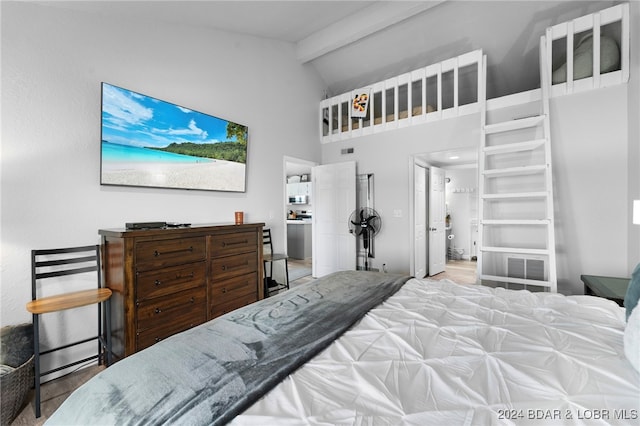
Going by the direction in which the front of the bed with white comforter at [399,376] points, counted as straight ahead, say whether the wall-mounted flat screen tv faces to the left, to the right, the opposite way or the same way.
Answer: the opposite way

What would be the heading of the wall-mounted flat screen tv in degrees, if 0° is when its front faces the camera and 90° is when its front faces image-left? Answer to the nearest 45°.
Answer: approximately 315°

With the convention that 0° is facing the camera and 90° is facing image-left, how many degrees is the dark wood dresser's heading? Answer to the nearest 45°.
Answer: approximately 315°

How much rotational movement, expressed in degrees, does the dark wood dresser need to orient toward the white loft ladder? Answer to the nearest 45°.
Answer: approximately 45° to its left

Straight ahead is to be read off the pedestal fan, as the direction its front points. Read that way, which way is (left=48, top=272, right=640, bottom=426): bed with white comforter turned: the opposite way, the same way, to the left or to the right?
to the right

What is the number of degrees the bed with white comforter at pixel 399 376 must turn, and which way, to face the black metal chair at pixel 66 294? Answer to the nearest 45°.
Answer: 0° — it already faces it

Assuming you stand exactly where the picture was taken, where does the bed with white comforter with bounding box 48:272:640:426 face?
facing to the left of the viewer

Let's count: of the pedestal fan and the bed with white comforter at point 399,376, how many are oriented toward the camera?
1

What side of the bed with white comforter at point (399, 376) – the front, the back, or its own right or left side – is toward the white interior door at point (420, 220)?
right

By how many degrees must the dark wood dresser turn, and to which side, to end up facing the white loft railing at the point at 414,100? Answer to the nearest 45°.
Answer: approximately 45° to its left
